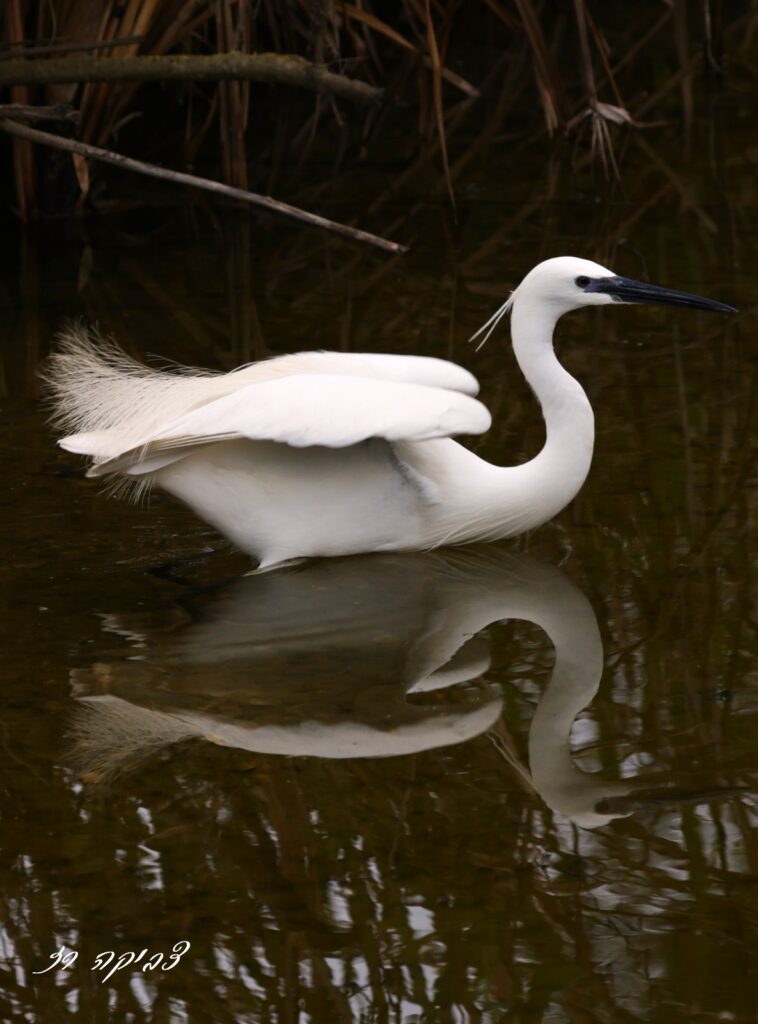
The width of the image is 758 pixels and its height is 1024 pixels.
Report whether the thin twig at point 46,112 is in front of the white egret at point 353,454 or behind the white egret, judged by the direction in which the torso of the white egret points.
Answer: behind

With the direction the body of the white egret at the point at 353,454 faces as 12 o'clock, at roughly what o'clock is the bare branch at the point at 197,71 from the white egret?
The bare branch is roughly at 8 o'clock from the white egret.

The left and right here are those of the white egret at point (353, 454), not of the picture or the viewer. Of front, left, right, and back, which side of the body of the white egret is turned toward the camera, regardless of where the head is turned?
right

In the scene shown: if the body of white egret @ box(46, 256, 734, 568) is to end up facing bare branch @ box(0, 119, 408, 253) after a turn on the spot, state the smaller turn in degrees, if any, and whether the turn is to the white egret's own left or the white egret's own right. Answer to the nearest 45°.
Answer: approximately 135° to the white egret's own left
